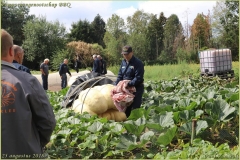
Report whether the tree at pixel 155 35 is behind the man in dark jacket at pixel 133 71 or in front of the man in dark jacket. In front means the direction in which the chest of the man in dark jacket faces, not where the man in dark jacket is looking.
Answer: behind

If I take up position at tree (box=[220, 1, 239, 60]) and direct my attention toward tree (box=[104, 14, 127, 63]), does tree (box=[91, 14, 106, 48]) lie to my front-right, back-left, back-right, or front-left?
front-right

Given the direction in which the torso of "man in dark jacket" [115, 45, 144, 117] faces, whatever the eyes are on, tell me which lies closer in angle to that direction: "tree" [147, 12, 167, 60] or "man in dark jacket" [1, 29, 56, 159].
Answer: the man in dark jacket

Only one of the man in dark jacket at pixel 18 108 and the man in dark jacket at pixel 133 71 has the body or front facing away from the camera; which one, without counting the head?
the man in dark jacket at pixel 18 108

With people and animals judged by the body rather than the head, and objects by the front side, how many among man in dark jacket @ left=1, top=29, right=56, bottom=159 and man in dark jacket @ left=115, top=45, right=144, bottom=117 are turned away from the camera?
1

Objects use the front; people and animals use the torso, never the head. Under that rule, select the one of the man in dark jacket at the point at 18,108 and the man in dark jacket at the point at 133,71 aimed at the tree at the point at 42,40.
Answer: the man in dark jacket at the point at 18,108

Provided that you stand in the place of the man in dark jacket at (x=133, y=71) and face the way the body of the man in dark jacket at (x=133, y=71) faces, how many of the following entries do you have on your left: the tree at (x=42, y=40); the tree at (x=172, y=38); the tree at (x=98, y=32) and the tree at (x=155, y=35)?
0

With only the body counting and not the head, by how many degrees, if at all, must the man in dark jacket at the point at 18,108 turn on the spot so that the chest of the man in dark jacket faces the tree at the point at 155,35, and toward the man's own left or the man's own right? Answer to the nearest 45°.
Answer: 0° — they already face it

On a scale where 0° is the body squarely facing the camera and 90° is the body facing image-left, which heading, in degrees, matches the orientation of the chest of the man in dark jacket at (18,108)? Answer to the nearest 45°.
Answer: approximately 180°

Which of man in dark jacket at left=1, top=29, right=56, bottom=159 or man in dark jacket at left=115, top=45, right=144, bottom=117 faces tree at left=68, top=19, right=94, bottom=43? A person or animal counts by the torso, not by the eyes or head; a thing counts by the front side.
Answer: man in dark jacket at left=1, top=29, right=56, bottom=159

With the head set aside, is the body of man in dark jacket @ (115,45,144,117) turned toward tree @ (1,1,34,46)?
no

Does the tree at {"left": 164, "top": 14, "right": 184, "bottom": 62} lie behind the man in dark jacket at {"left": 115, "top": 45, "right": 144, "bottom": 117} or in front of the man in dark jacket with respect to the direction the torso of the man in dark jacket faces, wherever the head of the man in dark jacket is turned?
behind

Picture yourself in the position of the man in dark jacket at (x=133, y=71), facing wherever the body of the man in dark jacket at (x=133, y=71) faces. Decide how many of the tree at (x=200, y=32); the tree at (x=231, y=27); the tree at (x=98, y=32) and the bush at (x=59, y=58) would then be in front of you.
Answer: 0

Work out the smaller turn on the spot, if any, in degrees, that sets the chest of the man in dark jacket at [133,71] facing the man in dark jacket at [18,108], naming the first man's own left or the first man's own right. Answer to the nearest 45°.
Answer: approximately 45° to the first man's own left

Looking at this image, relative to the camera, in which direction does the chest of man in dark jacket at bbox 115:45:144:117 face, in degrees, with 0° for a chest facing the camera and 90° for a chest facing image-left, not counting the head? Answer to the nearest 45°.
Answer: approximately 45°

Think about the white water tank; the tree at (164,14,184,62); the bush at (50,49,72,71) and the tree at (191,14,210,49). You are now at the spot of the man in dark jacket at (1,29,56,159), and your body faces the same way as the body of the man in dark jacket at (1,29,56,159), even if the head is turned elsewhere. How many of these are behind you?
0

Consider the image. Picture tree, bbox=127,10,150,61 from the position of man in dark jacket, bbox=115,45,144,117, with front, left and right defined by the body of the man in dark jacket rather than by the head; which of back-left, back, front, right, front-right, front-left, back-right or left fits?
back-right
